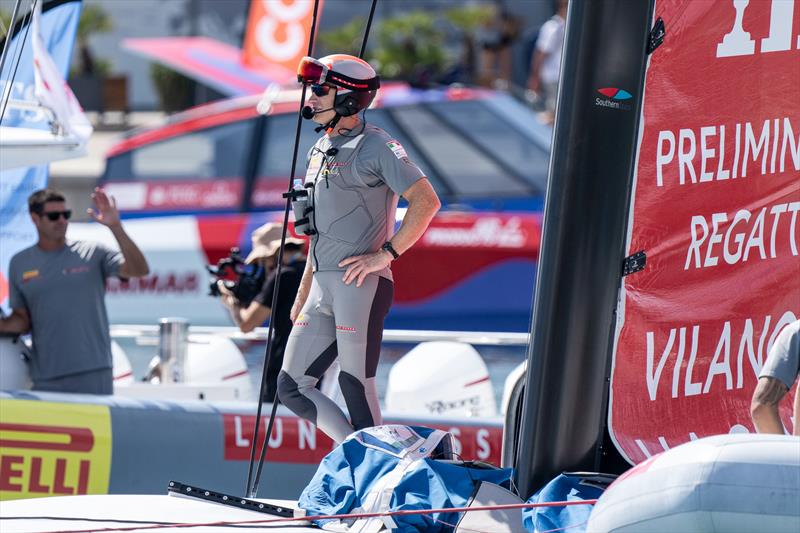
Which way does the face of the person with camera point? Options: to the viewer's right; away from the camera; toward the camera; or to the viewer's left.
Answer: to the viewer's left

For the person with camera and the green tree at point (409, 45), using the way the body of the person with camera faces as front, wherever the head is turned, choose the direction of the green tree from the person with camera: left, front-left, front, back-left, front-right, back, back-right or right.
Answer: right

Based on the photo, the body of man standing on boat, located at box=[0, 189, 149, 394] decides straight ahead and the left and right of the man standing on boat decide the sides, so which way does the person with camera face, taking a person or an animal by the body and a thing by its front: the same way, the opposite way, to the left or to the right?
to the right

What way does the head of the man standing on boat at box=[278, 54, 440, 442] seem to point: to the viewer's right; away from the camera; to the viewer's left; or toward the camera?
to the viewer's left

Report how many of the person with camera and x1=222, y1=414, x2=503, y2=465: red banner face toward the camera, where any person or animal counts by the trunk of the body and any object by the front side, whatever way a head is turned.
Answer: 1

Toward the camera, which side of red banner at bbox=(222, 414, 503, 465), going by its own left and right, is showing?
front

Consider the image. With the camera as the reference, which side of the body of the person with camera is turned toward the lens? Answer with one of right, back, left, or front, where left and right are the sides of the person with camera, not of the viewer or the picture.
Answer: left

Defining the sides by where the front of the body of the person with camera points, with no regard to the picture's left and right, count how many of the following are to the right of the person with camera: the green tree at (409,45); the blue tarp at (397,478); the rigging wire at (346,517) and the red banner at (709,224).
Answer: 1

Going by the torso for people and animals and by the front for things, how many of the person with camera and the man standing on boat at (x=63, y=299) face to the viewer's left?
1

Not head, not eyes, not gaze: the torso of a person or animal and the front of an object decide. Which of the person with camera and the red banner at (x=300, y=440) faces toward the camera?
the red banner

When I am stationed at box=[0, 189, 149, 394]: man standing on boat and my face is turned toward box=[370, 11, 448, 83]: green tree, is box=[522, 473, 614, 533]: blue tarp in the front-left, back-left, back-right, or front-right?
back-right

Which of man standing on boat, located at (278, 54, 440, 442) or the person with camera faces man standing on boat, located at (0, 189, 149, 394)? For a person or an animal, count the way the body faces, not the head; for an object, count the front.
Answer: the person with camera

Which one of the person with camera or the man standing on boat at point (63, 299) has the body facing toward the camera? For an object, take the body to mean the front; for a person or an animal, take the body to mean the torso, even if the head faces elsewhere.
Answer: the man standing on boat

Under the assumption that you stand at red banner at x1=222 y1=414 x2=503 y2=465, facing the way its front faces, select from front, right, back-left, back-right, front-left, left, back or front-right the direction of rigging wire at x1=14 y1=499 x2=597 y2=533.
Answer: front

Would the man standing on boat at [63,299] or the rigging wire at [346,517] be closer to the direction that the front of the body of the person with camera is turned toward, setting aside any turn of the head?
the man standing on boat
